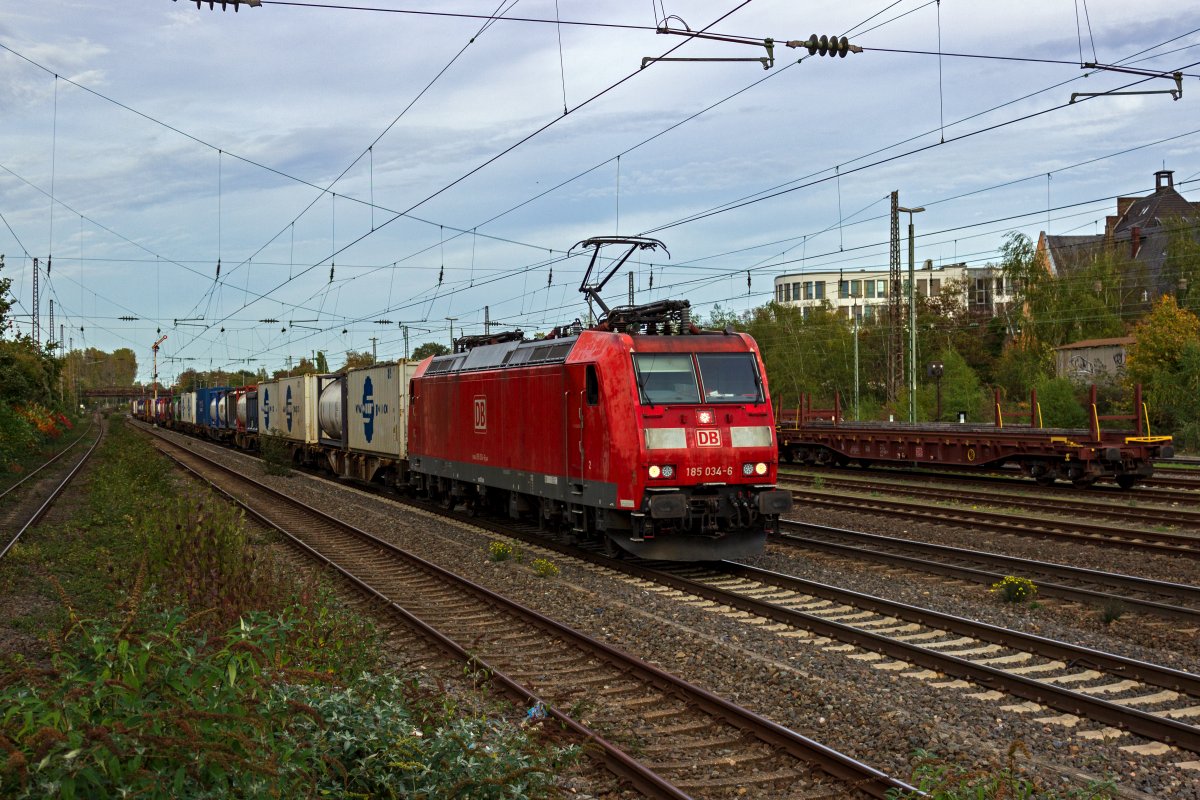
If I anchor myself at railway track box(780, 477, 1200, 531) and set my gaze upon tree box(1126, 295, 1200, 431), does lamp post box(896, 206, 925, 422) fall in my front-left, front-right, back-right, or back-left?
front-left

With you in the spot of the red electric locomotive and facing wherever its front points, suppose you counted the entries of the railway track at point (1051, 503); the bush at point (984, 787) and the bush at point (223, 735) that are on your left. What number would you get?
1

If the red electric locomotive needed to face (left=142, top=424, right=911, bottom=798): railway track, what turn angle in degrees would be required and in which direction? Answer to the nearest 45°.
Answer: approximately 45° to its right

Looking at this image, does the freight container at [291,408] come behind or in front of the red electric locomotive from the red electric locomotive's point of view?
behind

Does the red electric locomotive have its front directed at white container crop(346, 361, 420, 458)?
no

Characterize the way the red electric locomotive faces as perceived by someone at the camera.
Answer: facing the viewer and to the right of the viewer

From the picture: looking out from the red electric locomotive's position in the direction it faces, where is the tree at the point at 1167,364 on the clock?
The tree is roughly at 9 o'clock from the red electric locomotive.

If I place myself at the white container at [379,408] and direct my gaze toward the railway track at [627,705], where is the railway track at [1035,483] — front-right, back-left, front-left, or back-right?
front-left

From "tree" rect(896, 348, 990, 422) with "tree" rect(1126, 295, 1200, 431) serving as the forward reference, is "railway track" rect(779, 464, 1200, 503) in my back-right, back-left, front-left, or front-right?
front-right

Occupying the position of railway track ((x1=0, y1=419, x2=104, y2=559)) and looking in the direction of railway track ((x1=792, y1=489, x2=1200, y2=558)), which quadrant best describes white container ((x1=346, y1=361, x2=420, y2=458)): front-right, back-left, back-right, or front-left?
front-left

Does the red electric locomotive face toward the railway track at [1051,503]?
no

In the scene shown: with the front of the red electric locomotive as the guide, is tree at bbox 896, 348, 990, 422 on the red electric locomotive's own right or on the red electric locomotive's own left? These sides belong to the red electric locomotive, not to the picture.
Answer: on the red electric locomotive's own left

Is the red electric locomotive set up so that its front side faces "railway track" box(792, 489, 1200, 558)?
no

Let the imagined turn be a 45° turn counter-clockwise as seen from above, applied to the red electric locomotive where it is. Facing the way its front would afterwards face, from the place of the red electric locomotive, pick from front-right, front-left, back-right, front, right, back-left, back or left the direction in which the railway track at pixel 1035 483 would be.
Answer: front-left

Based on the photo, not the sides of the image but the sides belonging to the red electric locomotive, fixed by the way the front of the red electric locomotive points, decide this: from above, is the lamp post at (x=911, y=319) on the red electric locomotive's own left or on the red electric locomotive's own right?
on the red electric locomotive's own left

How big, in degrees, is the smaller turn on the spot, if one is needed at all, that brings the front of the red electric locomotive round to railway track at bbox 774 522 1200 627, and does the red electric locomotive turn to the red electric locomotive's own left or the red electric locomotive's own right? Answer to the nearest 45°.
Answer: approximately 45° to the red electric locomotive's own left

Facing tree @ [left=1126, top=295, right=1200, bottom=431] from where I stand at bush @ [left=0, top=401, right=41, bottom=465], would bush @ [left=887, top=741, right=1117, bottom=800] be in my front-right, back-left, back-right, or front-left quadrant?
front-right
